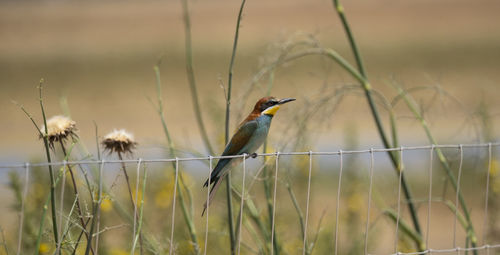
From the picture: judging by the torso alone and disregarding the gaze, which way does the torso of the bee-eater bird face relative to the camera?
to the viewer's right

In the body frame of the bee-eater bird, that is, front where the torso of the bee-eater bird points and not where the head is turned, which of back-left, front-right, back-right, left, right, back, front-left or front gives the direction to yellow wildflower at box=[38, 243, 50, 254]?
back
